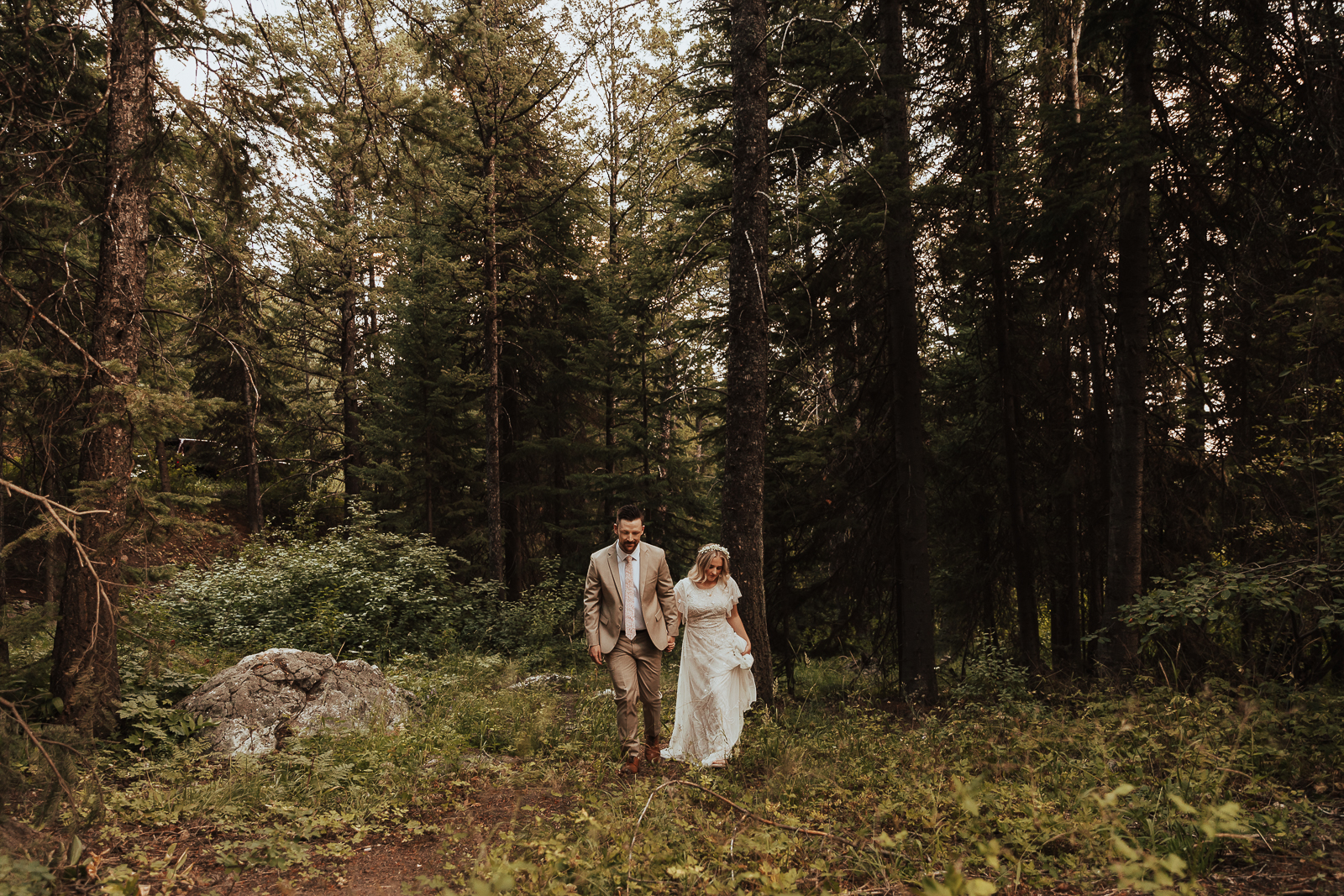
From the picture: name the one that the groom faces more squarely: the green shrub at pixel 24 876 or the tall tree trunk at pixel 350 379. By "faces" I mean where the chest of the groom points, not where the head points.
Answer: the green shrub

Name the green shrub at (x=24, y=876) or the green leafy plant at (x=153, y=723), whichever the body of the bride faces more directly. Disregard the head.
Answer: the green shrub

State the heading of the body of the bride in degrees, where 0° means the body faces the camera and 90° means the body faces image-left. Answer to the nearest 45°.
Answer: approximately 0°

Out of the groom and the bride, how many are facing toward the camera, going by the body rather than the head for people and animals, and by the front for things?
2

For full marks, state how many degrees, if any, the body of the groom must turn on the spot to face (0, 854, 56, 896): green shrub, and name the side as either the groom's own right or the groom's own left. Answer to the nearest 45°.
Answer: approximately 45° to the groom's own right
